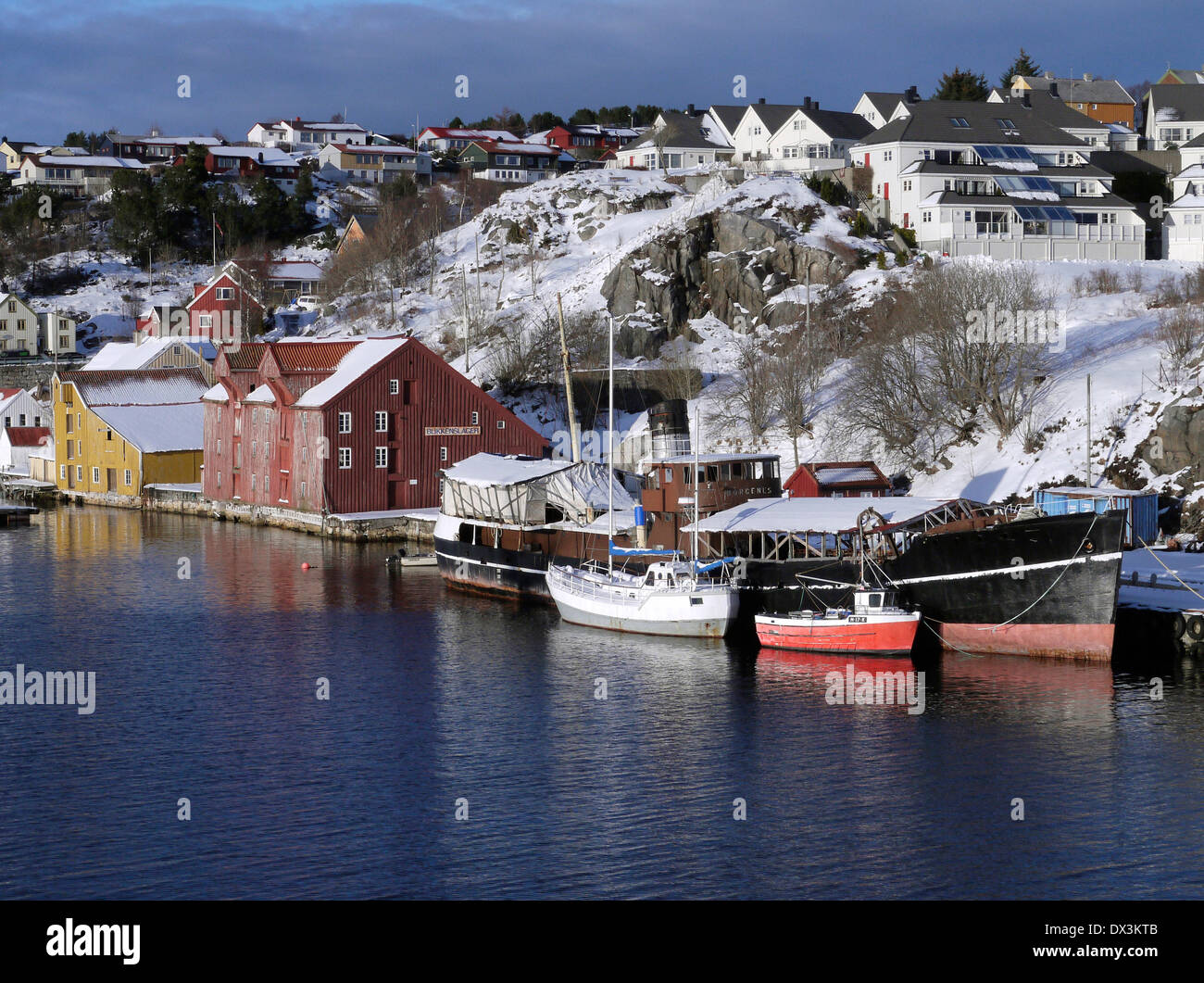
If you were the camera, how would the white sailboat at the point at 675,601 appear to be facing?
facing away from the viewer and to the left of the viewer

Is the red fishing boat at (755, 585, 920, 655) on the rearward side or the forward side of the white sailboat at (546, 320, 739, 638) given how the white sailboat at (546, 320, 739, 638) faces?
on the rearward side
